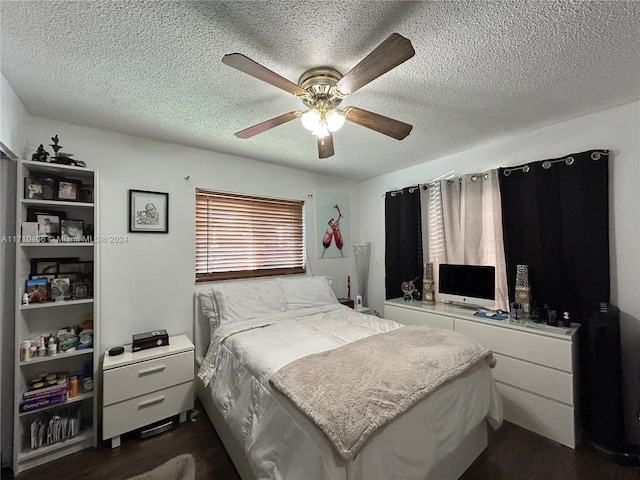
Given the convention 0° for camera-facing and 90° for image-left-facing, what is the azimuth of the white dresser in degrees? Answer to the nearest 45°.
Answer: approximately 45°

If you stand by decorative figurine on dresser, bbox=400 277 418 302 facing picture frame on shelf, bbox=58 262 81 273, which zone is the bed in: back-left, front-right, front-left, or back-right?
front-left

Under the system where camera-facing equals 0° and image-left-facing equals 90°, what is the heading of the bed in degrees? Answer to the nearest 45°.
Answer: approximately 315°

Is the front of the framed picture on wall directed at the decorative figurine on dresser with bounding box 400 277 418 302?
no

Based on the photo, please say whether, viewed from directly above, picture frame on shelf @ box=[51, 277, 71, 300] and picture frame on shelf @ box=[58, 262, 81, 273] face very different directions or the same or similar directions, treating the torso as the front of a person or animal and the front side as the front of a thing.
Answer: same or similar directions

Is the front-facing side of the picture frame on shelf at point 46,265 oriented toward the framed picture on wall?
no

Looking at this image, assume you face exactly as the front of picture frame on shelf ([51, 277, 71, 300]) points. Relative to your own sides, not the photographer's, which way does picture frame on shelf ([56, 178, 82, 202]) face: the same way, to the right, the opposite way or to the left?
the same way

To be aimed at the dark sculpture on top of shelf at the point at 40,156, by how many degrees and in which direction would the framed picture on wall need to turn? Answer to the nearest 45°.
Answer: approximately 90° to its right

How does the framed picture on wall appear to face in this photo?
toward the camera

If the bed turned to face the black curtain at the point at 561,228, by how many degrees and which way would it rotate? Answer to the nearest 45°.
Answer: approximately 90° to its left

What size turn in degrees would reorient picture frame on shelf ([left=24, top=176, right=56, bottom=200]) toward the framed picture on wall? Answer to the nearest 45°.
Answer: approximately 90° to its left

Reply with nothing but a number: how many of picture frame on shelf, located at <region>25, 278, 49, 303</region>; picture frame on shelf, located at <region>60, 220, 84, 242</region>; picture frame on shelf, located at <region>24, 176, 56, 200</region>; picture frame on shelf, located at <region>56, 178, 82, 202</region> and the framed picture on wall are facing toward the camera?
5

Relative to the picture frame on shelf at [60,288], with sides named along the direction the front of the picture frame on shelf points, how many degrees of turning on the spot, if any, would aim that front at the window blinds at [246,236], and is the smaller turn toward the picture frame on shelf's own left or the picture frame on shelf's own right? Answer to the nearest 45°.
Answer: approximately 90° to the picture frame on shelf's own left

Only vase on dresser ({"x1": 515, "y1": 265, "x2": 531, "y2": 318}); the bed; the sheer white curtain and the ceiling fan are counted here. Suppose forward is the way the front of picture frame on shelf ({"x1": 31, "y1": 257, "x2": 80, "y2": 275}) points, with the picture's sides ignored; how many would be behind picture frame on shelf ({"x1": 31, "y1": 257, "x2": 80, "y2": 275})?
0

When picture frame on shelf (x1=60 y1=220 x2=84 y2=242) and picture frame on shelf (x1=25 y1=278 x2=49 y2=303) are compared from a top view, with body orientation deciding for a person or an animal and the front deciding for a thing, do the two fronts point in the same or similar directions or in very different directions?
same or similar directions

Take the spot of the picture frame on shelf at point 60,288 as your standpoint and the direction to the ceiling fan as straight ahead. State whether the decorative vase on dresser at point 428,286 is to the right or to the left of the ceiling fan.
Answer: left

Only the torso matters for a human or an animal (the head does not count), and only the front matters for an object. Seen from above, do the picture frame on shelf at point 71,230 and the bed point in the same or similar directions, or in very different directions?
same or similar directions
